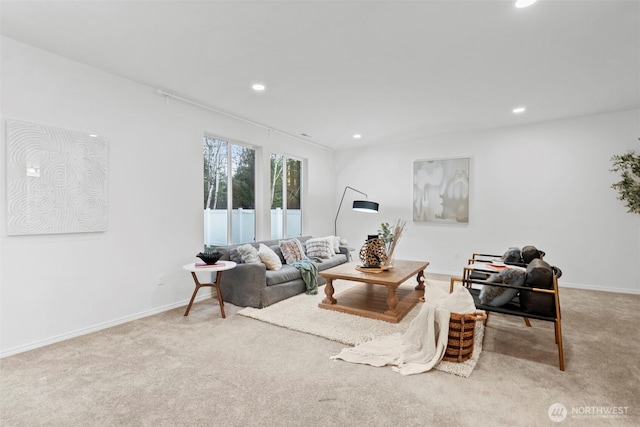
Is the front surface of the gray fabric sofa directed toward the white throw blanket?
yes

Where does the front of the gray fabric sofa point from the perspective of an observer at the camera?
facing the viewer and to the right of the viewer

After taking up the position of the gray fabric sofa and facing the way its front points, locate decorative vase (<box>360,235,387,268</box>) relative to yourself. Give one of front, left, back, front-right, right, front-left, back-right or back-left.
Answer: front-left

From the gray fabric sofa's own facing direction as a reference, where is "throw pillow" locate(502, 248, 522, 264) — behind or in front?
in front

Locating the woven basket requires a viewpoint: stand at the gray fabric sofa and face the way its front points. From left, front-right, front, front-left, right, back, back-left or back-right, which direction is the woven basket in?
front

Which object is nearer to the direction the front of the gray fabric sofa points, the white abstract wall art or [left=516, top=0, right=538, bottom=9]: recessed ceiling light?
the recessed ceiling light

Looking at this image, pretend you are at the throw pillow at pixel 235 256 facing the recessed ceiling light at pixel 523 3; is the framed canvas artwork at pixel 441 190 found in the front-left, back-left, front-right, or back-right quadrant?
front-left
